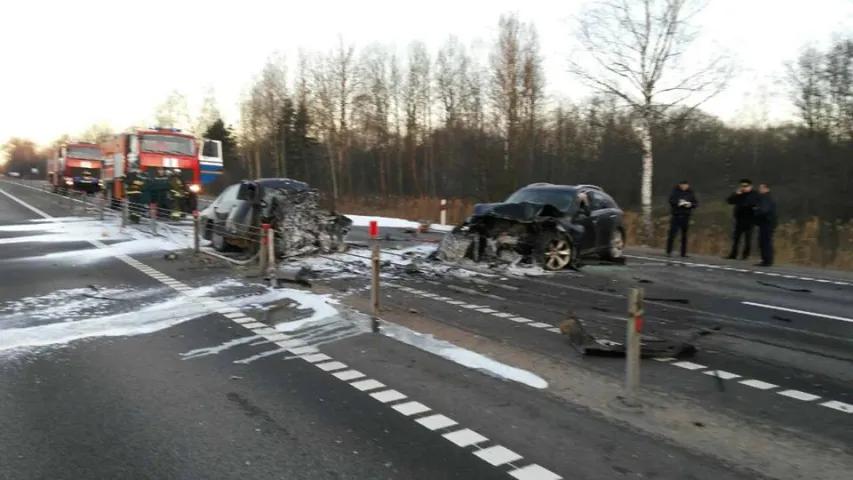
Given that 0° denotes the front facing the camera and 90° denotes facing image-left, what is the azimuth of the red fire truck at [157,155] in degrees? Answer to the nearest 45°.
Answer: approximately 315°

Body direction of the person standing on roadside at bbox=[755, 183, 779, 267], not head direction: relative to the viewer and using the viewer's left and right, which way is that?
facing to the left of the viewer

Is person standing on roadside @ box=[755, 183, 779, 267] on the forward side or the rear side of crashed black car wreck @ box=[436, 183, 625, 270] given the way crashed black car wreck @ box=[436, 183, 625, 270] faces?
on the rear side

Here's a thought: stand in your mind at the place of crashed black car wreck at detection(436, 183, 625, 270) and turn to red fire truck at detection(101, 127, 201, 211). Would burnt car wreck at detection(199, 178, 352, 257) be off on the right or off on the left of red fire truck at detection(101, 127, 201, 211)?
left

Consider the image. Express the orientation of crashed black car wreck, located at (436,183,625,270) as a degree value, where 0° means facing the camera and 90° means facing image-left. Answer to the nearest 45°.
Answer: approximately 45°
